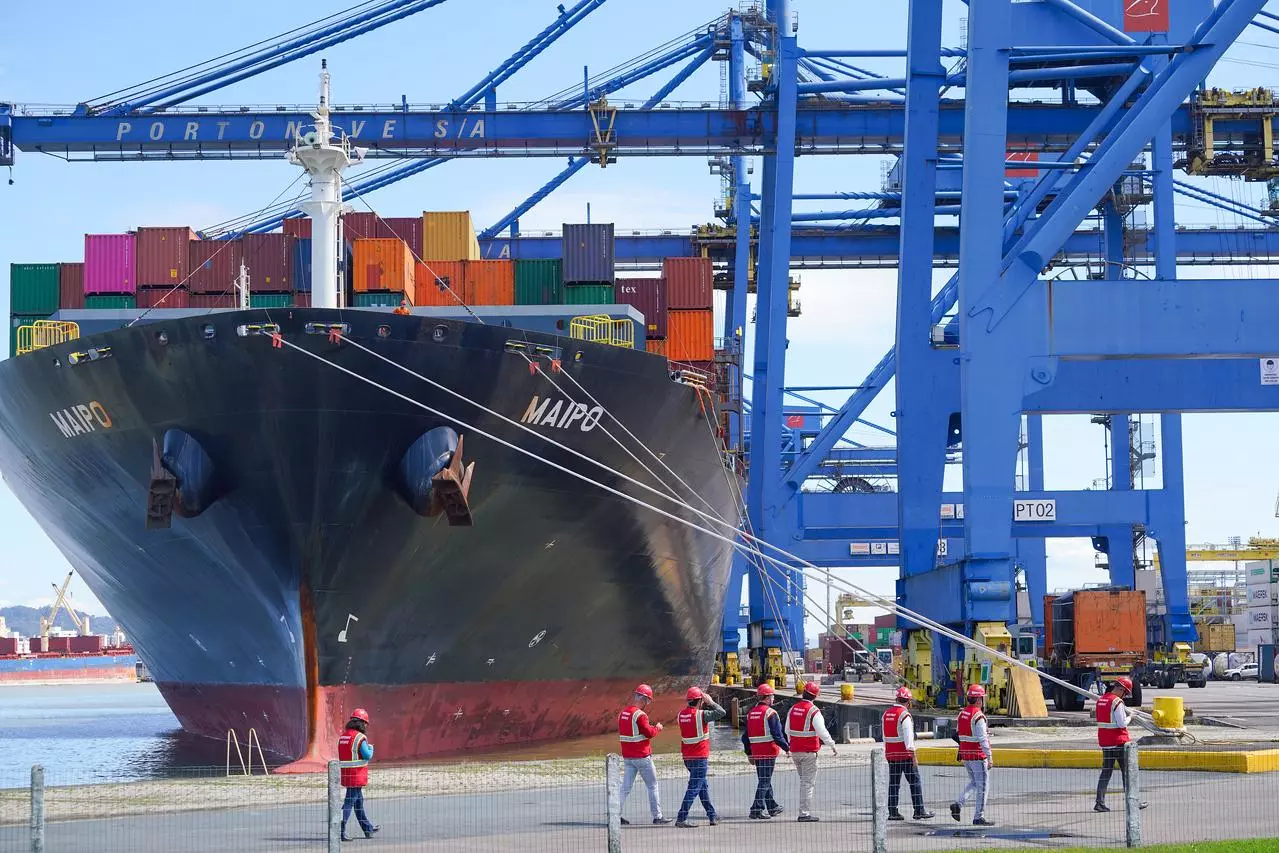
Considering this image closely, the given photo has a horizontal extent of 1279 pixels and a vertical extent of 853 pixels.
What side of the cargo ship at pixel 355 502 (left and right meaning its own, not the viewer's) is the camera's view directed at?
front

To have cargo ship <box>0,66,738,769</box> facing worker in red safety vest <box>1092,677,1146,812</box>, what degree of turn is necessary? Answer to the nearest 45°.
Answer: approximately 45° to its left

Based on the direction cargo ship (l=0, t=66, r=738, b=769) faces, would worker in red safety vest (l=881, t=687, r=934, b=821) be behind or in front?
in front

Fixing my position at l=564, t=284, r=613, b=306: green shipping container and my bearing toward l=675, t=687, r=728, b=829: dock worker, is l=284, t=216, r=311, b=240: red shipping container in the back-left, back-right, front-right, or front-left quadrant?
back-right

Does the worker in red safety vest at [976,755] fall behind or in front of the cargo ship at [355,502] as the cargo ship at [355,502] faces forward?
in front
